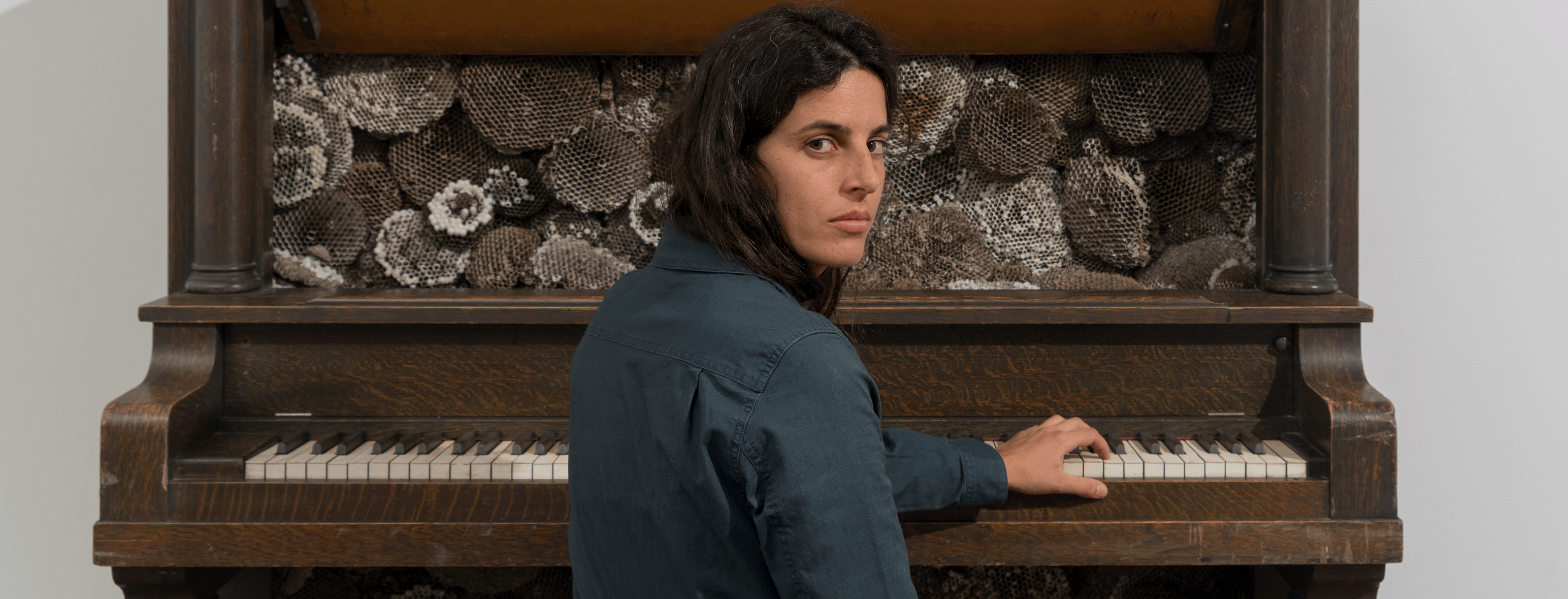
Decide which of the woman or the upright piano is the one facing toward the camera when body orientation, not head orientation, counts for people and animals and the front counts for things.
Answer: the upright piano

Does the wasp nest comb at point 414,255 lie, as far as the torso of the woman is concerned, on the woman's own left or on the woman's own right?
on the woman's own left

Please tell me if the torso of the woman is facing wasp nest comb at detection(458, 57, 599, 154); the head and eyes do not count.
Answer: no

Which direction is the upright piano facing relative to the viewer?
toward the camera

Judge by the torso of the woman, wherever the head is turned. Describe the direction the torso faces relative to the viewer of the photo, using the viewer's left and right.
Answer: facing away from the viewer and to the right of the viewer

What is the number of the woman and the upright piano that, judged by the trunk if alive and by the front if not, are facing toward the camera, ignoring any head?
1

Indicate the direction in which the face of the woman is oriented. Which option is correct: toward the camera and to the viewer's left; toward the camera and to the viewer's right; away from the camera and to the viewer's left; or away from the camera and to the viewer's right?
toward the camera and to the viewer's right

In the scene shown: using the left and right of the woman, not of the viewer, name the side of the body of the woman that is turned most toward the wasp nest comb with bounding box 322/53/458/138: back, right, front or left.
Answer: left
